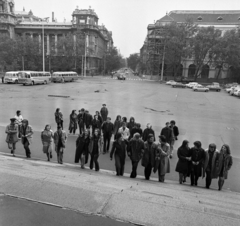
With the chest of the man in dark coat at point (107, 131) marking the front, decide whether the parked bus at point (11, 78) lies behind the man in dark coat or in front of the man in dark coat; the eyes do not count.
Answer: behind

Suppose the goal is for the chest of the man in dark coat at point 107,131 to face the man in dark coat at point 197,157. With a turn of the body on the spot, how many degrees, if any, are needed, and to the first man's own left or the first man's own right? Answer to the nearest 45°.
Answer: approximately 45° to the first man's own left

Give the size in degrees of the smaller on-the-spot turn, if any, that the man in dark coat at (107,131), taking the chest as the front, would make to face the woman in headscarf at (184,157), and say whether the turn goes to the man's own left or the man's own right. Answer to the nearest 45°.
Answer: approximately 45° to the man's own left

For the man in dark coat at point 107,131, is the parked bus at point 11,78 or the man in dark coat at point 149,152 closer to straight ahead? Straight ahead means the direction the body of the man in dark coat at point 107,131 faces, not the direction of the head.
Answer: the man in dark coat

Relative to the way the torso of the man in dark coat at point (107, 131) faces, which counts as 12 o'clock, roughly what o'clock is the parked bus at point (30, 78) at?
The parked bus is roughly at 5 o'clock from the man in dark coat.

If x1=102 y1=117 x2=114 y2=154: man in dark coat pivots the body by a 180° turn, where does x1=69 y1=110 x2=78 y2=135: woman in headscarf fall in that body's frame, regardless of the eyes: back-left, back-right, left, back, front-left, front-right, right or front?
front-left

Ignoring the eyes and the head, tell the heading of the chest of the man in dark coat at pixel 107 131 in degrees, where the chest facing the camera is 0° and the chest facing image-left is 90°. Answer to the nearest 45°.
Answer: approximately 0°
